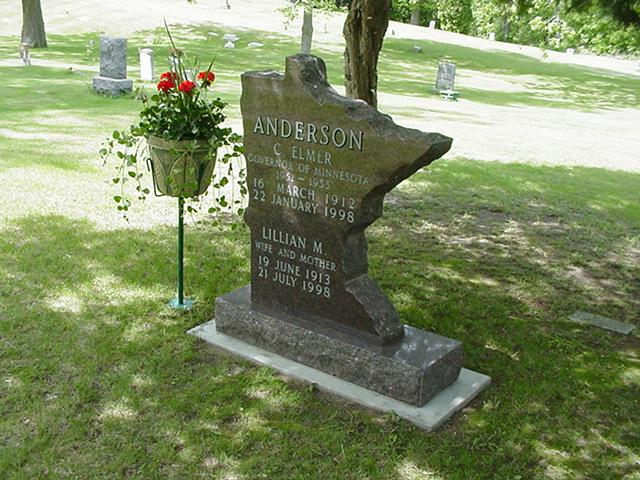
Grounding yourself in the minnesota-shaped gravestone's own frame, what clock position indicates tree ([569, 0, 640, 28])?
The tree is roughly at 6 o'clock from the minnesota-shaped gravestone.

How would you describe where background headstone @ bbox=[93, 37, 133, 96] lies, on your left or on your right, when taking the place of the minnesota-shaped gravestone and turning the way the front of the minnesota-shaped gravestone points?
on your right

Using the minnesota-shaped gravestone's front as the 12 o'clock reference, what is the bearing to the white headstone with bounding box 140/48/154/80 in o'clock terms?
The white headstone is roughly at 4 o'clock from the minnesota-shaped gravestone.

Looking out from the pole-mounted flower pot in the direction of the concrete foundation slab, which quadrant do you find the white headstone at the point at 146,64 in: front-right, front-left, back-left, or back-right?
back-left

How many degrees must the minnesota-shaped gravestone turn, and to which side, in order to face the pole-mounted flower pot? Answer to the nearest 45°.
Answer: approximately 90° to its right

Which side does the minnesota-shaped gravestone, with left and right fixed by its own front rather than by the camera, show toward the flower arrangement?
right

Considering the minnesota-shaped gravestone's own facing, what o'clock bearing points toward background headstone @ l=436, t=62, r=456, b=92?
The background headstone is roughly at 5 o'clock from the minnesota-shaped gravestone.

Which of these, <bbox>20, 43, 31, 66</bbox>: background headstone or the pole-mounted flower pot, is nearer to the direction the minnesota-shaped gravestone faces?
the pole-mounted flower pot

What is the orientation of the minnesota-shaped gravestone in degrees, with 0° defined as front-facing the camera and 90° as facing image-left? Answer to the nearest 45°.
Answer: approximately 45°

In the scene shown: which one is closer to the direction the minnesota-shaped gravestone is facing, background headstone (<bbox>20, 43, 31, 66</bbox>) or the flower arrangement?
the flower arrangement
